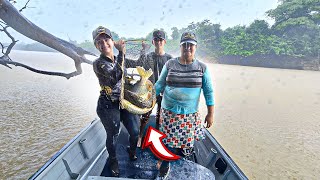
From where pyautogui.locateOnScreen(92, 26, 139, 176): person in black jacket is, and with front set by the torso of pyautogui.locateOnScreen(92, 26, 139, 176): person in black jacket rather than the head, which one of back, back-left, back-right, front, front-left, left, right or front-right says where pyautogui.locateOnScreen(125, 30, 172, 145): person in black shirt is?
left

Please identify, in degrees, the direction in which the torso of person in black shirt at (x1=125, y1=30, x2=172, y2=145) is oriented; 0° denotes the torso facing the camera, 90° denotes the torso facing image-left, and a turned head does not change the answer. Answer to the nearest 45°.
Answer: approximately 0°

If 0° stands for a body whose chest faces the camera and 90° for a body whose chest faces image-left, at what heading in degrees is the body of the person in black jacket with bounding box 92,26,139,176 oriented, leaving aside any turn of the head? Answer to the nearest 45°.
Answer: approximately 315°

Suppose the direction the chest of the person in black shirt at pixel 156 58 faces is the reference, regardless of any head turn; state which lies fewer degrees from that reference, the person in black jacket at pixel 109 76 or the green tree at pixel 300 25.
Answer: the person in black jacket

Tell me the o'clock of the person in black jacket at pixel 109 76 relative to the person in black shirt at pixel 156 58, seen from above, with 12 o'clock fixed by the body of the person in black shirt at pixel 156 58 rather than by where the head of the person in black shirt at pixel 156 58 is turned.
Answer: the person in black jacket at pixel 109 76 is roughly at 1 o'clock from the person in black shirt at pixel 156 58.

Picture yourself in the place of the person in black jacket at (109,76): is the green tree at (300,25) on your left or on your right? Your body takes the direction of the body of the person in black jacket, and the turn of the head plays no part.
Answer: on your left

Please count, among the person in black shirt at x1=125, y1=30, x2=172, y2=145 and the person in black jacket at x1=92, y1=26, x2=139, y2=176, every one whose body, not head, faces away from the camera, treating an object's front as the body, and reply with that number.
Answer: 0
